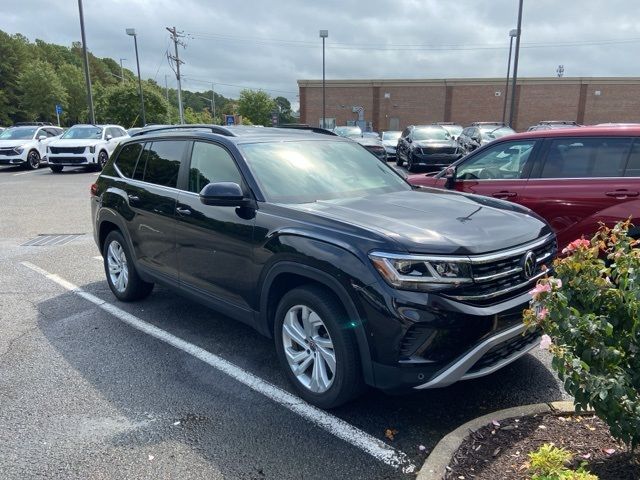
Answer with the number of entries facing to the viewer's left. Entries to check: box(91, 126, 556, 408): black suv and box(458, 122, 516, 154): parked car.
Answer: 0

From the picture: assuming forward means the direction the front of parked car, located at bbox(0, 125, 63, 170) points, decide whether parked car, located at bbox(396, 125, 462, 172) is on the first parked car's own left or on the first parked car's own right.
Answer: on the first parked car's own left

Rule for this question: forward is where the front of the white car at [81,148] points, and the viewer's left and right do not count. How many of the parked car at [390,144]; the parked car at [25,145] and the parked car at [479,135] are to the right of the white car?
1

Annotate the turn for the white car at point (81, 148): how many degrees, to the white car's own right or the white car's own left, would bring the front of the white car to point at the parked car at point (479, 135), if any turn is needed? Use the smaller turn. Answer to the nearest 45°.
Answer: approximately 90° to the white car's own left

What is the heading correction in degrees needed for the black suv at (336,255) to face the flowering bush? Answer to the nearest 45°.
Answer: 0° — it already faces it

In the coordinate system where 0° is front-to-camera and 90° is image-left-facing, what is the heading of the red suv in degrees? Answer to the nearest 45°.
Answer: approximately 90°

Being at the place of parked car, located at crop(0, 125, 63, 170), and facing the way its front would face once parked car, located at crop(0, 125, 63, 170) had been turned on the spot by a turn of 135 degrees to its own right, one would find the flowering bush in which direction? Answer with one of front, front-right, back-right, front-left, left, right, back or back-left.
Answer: back

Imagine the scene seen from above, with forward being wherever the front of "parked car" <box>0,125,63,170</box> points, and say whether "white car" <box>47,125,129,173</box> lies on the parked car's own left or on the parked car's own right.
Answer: on the parked car's own left

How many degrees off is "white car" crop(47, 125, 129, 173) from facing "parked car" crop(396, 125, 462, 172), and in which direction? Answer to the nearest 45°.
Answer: approximately 90° to its left

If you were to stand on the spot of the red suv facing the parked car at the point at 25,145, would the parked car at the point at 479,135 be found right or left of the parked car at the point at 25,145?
right

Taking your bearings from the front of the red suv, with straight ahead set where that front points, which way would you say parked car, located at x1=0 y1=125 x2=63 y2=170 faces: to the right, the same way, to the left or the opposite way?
to the left

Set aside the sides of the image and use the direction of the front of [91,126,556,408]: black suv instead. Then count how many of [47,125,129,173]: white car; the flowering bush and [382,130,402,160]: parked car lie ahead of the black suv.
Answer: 1

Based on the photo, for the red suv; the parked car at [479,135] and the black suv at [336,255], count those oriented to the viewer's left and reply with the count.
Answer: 1

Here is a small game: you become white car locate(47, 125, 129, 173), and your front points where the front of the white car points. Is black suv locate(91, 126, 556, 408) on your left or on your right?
on your left

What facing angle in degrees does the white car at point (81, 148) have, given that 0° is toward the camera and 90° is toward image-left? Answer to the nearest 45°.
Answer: approximately 45°

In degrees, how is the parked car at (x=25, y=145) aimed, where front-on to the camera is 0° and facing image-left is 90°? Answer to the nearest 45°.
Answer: approximately 45°

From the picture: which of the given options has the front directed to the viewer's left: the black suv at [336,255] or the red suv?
the red suv
